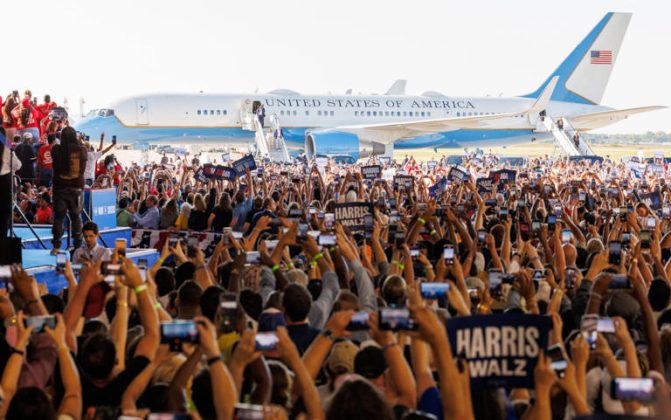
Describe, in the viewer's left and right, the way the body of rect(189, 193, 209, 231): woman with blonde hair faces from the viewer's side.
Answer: facing away from the viewer

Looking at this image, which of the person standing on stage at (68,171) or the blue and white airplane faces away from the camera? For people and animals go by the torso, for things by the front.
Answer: the person standing on stage

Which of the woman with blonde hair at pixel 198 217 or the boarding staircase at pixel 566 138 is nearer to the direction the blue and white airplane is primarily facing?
the woman with blonde hair

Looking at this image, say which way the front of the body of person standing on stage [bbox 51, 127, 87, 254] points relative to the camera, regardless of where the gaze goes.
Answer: away from the camera

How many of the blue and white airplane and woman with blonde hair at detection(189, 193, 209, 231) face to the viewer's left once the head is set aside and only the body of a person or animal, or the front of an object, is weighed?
1

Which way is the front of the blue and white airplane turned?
to the viewer's left

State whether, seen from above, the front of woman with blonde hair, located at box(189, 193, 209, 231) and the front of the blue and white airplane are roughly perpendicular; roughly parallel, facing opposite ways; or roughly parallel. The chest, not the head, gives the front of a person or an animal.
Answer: roughly perpendicular

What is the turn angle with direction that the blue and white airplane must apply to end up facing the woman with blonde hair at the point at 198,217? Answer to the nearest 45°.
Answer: approximately 90° to its left
